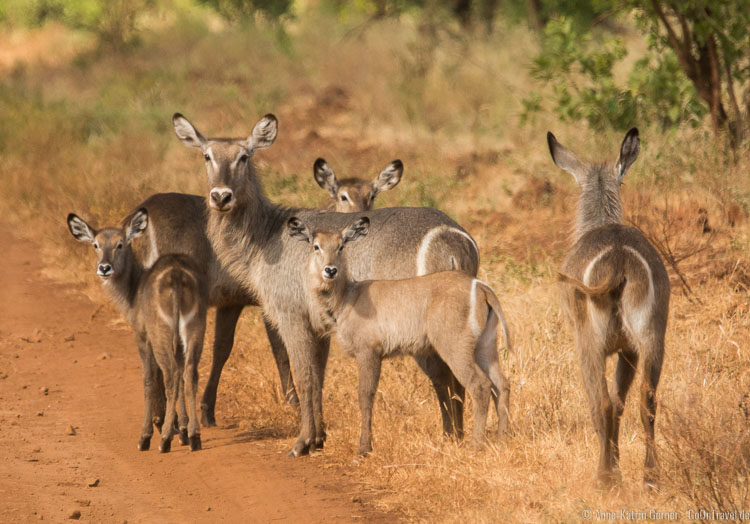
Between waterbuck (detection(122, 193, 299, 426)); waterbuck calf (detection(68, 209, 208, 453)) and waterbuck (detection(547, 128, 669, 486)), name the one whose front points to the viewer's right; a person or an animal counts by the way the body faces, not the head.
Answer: waterbuck (detection(122, 193, 299, 426))

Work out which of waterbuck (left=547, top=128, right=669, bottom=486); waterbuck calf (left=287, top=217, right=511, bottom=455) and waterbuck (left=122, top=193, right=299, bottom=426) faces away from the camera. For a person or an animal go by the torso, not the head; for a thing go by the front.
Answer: waterbuck (left=547, top=128, right=669, bottom=486)

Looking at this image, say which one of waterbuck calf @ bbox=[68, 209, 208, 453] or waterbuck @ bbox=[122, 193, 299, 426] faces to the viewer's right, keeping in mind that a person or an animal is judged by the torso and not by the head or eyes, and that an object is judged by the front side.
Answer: the waterbuck

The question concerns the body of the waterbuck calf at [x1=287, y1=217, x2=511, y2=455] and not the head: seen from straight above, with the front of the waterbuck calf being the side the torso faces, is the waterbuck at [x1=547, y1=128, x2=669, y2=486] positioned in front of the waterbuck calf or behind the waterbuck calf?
behind

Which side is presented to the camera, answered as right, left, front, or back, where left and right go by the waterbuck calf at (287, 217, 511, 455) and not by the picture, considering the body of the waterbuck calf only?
left

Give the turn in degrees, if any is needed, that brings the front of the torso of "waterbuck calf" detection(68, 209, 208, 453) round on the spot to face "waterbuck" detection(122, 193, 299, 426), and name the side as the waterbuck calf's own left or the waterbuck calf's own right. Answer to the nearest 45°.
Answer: approximately 90° to the waterbuck calf's own right

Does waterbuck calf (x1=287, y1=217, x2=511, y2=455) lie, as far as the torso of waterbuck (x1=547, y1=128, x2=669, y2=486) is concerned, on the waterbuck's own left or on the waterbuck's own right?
on the waterbuck's own left

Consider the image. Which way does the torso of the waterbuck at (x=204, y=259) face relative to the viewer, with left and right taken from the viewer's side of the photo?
facing to the right of the viewer

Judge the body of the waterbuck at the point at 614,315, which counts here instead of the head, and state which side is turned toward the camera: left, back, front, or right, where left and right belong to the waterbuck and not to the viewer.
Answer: back

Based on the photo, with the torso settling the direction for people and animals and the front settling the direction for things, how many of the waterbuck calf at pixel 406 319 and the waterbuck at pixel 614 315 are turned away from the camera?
1

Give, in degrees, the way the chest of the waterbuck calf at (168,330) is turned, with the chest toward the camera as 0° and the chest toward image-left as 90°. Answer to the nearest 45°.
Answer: approximately 135°

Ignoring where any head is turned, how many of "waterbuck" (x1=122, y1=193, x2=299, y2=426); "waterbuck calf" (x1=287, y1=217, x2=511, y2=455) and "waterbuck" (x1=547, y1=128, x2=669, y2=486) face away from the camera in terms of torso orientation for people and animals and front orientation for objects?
1

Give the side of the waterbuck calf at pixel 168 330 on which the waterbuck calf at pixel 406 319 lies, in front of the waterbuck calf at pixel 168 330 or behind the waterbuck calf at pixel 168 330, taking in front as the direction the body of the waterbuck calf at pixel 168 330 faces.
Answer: behind
